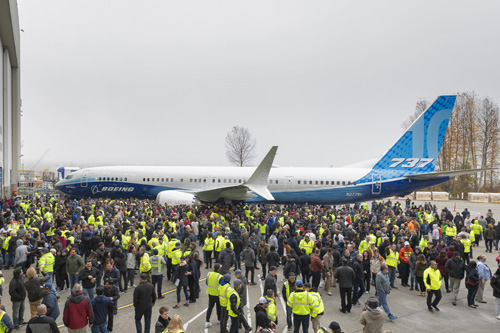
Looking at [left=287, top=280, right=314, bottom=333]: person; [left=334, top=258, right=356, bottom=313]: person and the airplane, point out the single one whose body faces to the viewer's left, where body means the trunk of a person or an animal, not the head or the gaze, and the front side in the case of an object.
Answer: the airplane

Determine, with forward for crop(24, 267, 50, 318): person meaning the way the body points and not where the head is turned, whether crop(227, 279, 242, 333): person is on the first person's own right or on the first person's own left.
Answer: on the first person's own right

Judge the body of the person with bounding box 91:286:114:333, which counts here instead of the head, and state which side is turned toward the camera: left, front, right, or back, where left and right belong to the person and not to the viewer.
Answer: back

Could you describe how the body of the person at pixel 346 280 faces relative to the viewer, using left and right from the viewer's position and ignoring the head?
facing away from the viewer

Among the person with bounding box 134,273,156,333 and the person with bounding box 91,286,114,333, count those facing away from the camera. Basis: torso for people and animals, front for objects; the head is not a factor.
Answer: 2

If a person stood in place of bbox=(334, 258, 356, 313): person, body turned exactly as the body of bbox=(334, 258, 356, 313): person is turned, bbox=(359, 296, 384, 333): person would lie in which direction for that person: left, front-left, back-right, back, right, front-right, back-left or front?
back

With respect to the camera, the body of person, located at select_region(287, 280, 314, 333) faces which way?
away from the camera

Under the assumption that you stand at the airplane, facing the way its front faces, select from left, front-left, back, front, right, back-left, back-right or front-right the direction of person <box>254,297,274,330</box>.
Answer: left

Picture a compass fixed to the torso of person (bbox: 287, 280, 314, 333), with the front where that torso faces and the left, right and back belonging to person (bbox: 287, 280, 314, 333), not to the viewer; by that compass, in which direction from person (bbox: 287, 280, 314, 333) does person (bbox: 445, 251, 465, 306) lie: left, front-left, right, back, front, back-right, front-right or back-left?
front-right

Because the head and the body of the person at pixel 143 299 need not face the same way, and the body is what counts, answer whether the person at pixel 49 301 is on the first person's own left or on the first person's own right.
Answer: on the first person's own left

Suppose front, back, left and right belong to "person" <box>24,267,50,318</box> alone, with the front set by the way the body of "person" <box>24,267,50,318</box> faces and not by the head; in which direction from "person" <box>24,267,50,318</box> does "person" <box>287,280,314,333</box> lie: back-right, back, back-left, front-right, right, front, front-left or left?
back-right

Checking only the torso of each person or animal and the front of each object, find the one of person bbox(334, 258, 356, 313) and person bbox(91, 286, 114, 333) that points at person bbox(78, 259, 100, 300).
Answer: person bbox(91, 286, 114, 333)

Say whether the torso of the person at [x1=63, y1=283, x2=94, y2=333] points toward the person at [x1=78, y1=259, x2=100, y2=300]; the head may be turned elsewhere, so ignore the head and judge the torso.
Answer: yes

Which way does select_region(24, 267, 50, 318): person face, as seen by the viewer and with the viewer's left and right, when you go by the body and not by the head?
facing away from the viewer

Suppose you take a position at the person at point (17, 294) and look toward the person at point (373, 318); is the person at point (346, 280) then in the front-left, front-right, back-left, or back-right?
front-left

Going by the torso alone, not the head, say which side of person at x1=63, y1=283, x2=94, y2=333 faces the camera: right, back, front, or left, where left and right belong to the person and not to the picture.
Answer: back

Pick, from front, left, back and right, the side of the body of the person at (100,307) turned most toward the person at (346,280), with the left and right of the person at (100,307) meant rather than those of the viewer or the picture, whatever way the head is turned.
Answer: right
